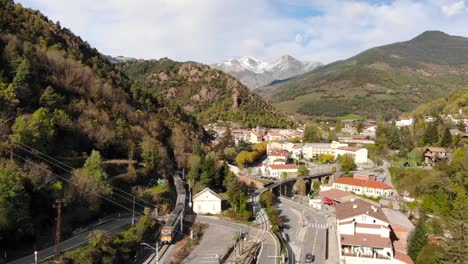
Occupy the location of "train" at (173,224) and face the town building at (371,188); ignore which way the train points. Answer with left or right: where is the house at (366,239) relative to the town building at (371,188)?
right

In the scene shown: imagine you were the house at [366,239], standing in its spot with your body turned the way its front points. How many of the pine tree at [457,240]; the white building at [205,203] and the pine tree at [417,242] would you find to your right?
1

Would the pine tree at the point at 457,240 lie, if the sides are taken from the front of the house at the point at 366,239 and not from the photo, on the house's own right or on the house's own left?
on the house's own left

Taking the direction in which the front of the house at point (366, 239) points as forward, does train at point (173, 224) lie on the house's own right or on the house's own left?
on the house's own right

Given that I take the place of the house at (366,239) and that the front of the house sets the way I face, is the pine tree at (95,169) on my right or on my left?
on my right

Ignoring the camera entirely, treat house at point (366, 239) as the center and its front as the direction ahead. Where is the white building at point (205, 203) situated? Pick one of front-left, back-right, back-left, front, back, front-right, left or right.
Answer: right

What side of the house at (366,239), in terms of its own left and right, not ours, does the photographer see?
front

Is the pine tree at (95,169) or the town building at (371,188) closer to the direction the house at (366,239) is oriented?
the pine tree
